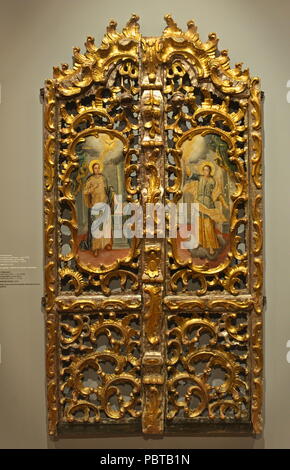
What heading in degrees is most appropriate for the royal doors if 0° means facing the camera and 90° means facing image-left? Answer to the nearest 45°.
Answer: approximately 0°
